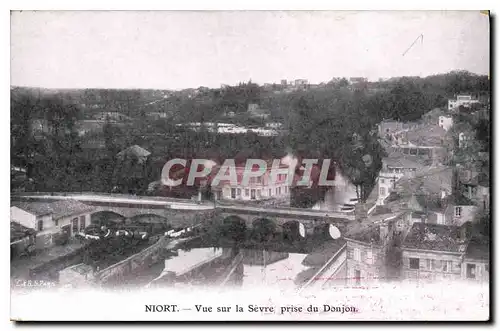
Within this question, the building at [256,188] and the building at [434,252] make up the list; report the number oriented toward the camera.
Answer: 2

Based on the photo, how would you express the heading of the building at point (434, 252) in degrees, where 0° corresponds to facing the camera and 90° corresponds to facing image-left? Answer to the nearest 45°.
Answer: approximately 0°

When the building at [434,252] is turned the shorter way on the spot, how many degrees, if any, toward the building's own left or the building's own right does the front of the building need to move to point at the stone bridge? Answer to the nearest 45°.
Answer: approximately 90° to the building's own right

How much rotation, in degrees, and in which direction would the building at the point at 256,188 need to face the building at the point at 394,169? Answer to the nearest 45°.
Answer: approximately 90° to its left
